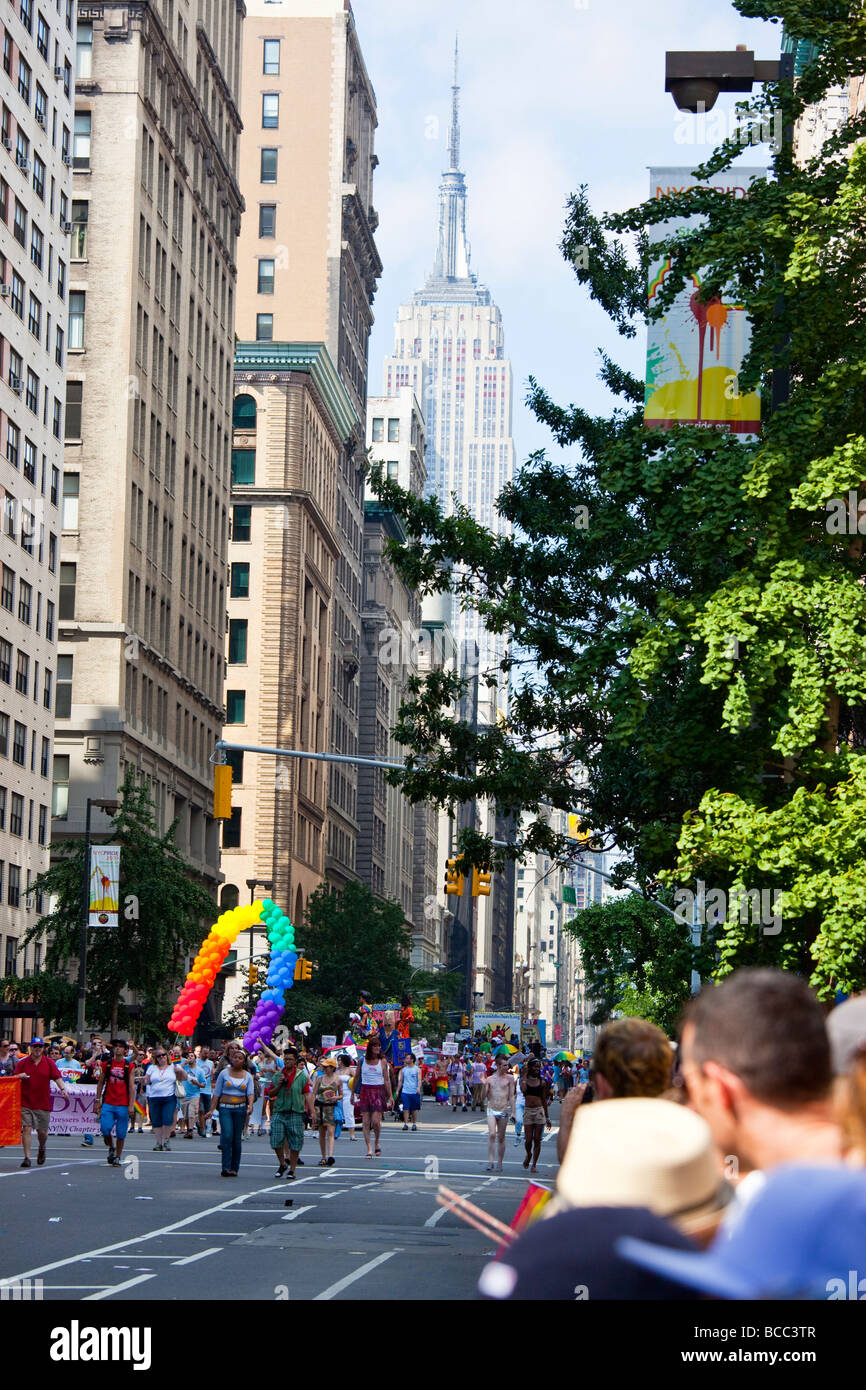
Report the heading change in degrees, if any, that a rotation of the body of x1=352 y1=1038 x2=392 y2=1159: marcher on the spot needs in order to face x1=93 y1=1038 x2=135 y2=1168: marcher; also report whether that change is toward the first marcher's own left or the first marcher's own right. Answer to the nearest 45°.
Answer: approximately 45° to the first marcher's own right

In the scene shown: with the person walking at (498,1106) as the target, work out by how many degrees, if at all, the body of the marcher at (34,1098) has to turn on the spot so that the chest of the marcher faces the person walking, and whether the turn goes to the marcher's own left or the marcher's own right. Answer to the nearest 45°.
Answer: approximately 90° to the marcher's own left

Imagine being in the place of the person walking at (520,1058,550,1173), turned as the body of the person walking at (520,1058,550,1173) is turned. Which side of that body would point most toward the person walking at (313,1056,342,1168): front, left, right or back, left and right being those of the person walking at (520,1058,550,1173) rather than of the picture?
right

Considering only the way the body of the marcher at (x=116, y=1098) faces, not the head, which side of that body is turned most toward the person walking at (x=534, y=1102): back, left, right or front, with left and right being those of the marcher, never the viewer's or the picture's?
left

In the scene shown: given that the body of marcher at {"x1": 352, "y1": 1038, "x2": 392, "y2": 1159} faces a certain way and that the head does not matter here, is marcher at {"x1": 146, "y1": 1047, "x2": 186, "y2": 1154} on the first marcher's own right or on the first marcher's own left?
on the first marcher's own right

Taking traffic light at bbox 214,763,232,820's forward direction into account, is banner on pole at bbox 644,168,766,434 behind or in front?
behind

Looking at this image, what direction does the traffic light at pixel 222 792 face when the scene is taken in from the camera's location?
facing away from the viewer

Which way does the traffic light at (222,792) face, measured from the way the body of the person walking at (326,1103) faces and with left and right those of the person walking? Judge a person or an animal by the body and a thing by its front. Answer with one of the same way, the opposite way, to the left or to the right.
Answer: the opposite way
